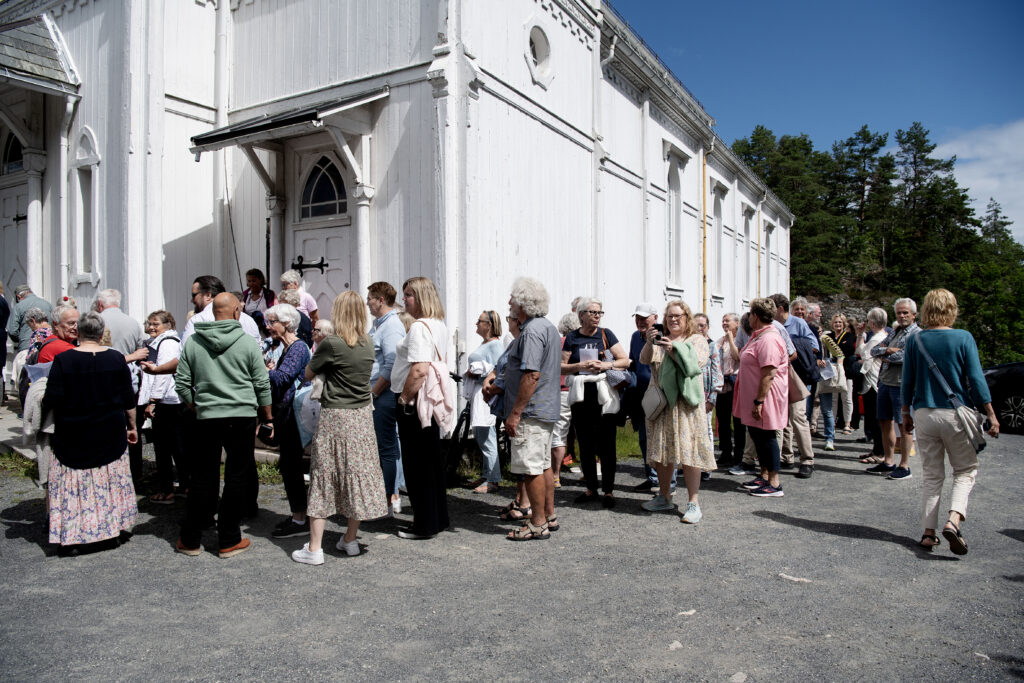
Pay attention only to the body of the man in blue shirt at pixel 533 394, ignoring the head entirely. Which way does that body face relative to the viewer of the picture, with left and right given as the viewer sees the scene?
facing to the left of the viewer

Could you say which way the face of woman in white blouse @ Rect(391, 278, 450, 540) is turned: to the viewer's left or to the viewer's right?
to the viewer's left

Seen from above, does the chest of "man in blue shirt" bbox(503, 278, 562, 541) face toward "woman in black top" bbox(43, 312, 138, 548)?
yes

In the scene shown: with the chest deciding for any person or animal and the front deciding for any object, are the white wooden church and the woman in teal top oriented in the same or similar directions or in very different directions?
very different directions

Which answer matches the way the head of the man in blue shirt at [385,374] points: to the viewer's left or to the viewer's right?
to the viewer's left

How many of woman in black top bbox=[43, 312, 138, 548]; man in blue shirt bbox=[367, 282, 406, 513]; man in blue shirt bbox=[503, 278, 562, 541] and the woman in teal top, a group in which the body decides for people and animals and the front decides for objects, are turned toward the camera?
0

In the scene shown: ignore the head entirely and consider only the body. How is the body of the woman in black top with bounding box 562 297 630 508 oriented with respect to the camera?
toward the camera

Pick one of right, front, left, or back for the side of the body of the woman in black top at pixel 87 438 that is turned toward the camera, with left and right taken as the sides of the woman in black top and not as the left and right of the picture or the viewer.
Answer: back

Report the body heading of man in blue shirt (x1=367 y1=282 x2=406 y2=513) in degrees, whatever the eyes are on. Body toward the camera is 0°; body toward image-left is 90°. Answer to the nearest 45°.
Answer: approximately 90°

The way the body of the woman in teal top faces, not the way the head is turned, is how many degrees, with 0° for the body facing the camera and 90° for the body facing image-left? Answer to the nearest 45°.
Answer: approximately 180°

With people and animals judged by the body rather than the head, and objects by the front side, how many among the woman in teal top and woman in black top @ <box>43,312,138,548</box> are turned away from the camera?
2

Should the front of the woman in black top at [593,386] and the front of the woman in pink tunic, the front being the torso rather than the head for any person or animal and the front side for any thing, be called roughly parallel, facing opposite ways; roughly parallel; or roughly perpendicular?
roughly perpendicular

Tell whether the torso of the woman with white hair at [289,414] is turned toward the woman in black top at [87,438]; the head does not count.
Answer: yes

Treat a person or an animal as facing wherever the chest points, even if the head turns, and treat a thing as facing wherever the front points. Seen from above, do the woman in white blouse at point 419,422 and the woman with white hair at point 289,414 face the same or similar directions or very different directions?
same or similar directions

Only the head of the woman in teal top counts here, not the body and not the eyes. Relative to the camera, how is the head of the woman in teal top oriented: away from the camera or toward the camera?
away from the camera

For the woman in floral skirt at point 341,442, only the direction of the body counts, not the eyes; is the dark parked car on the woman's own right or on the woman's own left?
on the woman's own right

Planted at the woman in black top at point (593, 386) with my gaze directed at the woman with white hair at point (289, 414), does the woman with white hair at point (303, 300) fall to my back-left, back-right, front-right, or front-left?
front-right

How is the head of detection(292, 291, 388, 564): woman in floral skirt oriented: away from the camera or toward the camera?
away from the camera

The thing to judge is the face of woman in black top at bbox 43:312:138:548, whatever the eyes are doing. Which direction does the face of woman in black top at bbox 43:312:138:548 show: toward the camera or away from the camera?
away from the camera

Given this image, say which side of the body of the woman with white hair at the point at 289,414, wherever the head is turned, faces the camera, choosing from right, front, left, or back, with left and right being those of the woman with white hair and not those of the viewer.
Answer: left

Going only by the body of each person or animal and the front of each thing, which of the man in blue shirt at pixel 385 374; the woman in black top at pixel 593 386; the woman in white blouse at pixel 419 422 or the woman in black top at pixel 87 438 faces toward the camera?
the woman in black top at pixel 593 386

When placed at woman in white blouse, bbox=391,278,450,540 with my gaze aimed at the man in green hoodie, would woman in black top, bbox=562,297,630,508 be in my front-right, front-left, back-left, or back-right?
back-right
